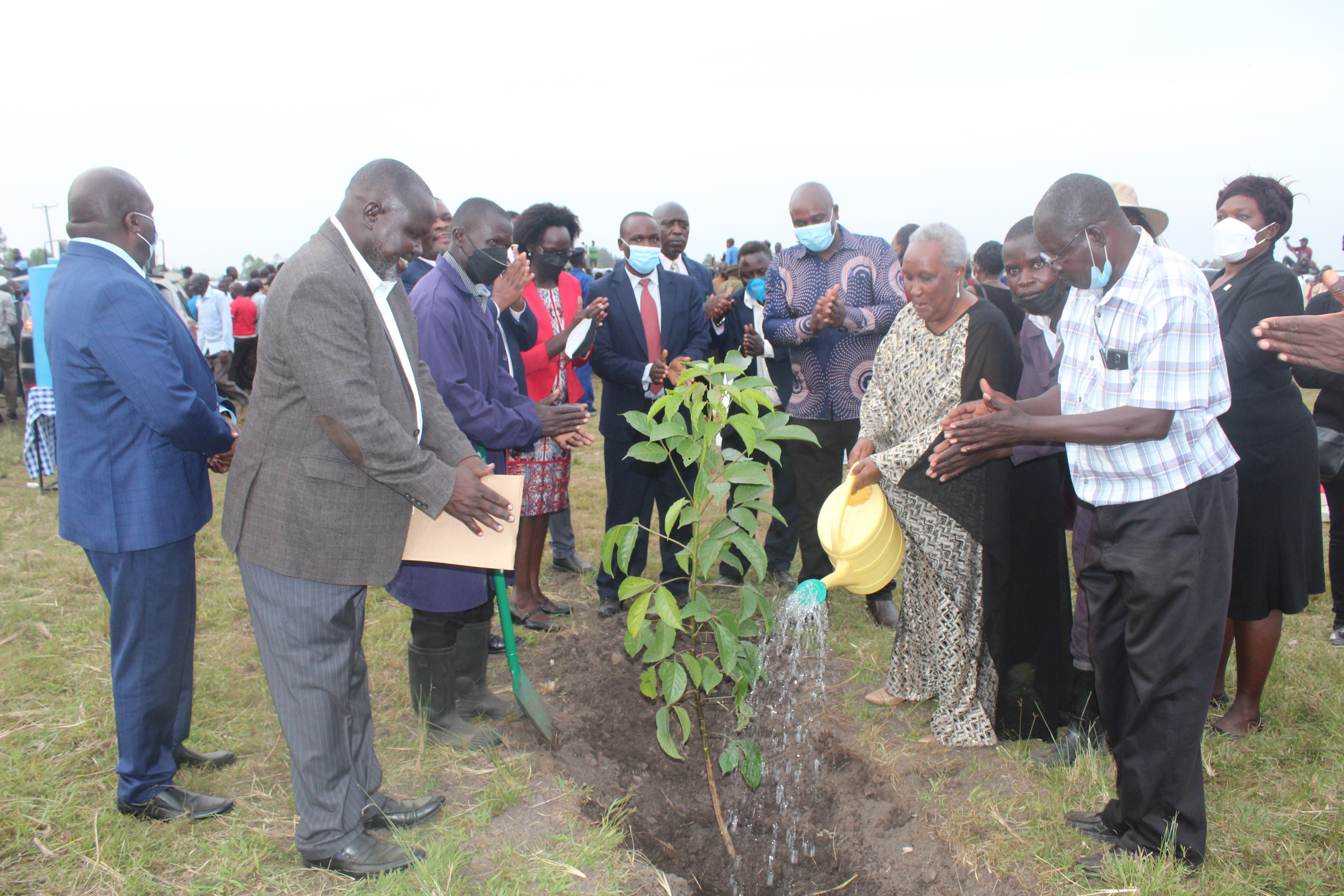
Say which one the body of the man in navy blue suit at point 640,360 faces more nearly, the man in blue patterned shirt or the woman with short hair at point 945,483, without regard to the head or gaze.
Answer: the woman with short hair

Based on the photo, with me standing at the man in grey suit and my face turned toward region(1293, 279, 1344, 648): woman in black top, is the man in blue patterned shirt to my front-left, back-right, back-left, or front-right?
front-left

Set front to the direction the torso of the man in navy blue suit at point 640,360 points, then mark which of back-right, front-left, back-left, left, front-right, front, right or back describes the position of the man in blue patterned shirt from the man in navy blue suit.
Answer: left

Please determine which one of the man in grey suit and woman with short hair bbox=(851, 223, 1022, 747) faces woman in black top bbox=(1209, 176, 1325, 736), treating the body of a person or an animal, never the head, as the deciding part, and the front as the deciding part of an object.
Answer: the man in grey suit

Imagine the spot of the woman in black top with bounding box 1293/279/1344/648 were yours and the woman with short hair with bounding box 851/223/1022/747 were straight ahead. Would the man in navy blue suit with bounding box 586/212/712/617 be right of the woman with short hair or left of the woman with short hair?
right

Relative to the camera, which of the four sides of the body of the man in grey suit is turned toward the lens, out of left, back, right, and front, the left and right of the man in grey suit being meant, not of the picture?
right

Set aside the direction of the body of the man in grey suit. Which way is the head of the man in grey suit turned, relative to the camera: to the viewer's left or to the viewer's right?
to the viewer's right

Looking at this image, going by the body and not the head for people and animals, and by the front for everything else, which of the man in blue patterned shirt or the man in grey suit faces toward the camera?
the man in blue patterned shirt

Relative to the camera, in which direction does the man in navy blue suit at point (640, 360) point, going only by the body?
toward the camera

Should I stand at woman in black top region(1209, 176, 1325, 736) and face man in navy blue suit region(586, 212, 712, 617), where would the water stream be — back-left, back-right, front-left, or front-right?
front-left

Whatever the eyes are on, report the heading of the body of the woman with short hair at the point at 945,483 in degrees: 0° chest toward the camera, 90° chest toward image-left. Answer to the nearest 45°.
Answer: approximately 45°

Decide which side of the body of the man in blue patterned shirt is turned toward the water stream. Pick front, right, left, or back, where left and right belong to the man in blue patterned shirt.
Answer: front

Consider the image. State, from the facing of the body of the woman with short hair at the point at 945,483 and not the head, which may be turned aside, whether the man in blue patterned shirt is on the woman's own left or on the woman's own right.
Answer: on the woman's own right

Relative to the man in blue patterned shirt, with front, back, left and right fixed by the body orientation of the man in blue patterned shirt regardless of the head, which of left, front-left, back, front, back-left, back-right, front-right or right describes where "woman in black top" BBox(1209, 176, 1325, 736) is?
front-left
